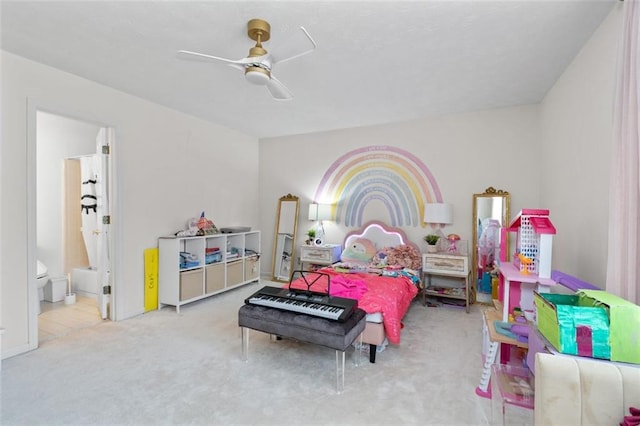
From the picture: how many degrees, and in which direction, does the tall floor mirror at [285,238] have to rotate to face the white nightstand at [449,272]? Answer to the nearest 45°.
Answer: approximately 45° to its left

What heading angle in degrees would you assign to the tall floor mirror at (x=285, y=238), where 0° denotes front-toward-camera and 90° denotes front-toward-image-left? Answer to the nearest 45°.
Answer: approximately 0°

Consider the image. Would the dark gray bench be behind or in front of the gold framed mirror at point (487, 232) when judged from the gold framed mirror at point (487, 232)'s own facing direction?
in front

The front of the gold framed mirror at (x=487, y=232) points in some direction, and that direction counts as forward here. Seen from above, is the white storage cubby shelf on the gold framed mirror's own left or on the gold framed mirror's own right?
on the gold framed mirror's own right

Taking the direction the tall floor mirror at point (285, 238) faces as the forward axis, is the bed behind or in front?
in front

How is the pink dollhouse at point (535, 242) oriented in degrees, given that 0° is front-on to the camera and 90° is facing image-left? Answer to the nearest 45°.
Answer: approximately 45°

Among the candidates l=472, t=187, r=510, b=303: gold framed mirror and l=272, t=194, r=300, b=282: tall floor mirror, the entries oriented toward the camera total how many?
2

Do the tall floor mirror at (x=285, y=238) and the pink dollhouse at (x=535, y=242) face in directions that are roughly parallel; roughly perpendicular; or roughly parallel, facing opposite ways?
roughly perpendicular

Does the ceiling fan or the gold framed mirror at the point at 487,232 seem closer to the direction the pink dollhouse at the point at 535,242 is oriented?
the ceiling fan
